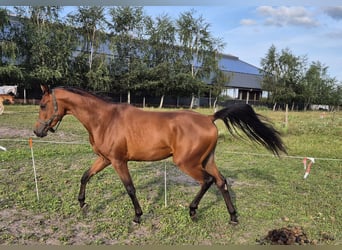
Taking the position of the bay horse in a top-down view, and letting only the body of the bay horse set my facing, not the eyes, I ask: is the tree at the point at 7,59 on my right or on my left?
on my right

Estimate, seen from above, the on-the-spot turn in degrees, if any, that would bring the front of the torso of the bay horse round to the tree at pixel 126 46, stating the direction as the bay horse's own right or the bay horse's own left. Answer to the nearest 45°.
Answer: approximately 90° to the bay horse's own right

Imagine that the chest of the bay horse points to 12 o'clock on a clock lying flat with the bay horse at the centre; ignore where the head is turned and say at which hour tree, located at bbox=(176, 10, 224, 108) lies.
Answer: The tree is roughly at 3 o'clock from the bay horse.

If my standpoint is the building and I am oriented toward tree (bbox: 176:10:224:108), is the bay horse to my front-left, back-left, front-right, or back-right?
front-left

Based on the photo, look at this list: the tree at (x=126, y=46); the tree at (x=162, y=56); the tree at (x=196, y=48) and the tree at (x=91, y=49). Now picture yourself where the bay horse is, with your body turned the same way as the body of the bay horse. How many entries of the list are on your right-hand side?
4

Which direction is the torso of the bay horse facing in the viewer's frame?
to the viewer's left

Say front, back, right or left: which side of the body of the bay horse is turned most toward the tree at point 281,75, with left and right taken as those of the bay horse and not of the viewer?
right

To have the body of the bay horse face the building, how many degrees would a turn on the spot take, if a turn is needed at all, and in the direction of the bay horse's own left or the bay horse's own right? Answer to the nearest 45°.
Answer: approximately 90° to the bay horse's own right

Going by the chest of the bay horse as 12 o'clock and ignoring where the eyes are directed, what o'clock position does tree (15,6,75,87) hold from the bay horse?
The tree is roughly at 2 o'clock from the bay horse.

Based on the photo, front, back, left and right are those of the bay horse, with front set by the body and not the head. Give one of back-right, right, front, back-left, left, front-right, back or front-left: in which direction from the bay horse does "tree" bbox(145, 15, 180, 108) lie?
right
